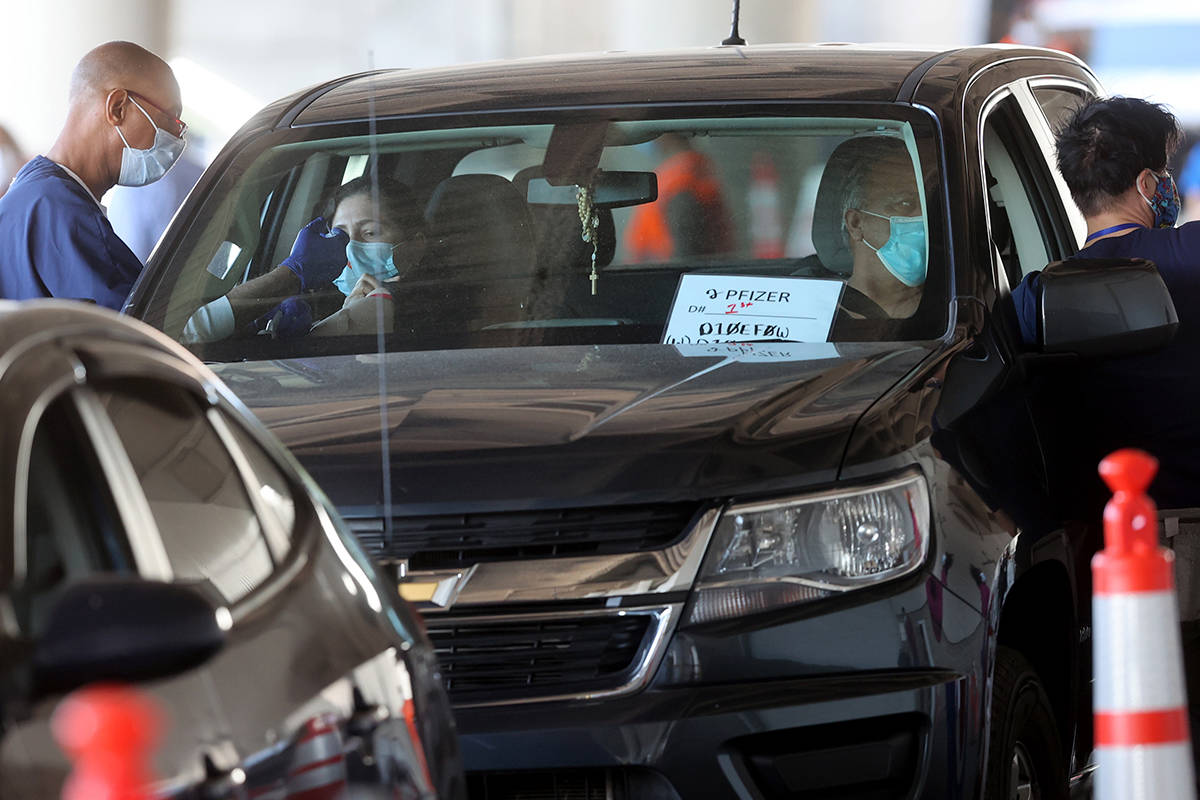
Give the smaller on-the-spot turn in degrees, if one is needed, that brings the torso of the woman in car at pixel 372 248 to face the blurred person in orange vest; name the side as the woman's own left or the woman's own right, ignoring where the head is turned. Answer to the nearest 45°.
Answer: approximately 135° to the woman's own left

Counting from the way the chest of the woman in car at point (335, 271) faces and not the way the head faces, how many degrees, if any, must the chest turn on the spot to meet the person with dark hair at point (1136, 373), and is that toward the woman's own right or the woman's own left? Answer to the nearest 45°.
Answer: approximately 135° to the woman's own left

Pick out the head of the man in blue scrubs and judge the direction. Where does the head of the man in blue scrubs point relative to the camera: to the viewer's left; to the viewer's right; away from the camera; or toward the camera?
to the viewer's right

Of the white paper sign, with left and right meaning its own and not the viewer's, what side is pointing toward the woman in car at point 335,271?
right

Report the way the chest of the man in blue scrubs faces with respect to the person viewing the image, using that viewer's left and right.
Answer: facing to the right of the viewer

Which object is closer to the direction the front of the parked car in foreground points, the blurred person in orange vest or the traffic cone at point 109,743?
the traffic cone

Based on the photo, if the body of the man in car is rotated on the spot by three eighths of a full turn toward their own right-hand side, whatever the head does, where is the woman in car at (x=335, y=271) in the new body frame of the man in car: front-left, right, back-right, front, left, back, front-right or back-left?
front

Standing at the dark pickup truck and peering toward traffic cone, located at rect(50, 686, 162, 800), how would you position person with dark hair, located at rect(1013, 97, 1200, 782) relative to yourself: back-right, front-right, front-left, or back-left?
back-left

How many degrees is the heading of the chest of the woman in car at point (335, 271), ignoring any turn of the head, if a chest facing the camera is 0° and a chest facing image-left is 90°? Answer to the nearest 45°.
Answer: approximately 45°

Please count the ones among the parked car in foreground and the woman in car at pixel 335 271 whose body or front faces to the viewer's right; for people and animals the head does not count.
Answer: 0

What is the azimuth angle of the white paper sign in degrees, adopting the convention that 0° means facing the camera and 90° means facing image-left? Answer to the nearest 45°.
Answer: approximately 0°
